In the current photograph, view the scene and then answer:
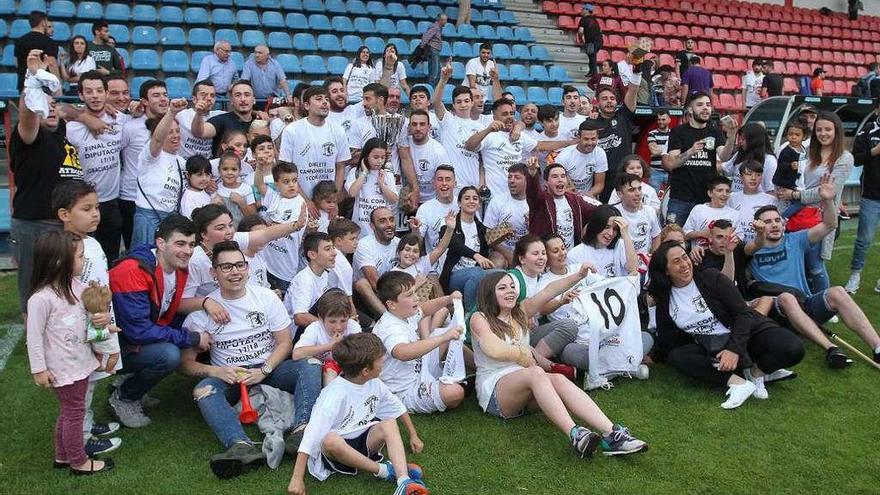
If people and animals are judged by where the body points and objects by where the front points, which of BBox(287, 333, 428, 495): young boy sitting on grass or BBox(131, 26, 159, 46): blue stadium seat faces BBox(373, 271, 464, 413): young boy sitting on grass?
the blue stadium seat

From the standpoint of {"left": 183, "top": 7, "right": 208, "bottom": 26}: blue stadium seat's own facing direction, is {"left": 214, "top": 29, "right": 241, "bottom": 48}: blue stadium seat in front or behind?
in front

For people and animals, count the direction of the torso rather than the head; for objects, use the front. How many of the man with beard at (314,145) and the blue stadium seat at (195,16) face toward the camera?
2

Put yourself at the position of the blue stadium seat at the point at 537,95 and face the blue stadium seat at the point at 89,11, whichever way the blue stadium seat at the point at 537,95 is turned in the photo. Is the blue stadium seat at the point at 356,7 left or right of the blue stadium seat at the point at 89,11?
right

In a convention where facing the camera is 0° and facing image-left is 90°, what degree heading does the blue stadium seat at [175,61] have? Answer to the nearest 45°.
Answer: approximately 0°

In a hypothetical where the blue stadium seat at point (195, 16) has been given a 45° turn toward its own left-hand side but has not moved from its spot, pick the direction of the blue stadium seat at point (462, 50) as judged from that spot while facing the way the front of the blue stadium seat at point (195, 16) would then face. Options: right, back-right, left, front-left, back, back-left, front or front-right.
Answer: front-left

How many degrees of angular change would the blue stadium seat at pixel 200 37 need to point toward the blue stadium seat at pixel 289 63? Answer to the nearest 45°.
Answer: approximately 90° to its left

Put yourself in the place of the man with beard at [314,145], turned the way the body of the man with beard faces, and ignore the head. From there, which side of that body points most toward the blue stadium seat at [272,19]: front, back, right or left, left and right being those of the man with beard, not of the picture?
back

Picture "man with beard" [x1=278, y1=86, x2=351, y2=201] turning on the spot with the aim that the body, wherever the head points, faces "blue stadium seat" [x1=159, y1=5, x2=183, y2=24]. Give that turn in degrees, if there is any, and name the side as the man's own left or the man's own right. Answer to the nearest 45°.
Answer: approximately 180°

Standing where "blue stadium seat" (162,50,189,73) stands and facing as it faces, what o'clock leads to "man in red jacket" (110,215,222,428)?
The man in red jacket is roughly at 12 o'clock from the blue stadium seat.

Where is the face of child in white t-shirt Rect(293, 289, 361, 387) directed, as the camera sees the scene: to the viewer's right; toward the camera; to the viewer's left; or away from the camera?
toward the camera

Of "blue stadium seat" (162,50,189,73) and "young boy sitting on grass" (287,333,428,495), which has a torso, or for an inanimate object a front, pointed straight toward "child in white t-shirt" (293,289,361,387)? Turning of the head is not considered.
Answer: the blue stadium seat

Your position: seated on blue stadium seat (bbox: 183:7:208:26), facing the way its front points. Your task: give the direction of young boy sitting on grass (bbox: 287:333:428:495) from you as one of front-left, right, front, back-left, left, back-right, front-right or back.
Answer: front

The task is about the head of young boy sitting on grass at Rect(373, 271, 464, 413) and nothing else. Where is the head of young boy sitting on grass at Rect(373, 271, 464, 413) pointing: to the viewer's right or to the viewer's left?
to the viewer's right

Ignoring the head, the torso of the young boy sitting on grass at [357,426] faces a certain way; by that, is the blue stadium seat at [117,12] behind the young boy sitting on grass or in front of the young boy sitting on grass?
behind

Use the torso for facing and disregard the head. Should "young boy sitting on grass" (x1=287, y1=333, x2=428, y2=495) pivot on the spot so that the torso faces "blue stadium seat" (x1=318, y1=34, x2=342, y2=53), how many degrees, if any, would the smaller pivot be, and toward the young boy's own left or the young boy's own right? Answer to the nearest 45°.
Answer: approximately 135° to the young boy's own left

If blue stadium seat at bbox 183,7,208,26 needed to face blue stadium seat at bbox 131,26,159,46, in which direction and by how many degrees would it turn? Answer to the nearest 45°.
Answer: approximately 45° to its right

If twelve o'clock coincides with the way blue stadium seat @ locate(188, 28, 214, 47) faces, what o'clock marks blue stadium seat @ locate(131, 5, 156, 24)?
blue stadium seat @ locate(131, 5, 156, 24) is roughly at 4 o'clock from blue stadium seat @ locate(188, 28, 214, 47).
